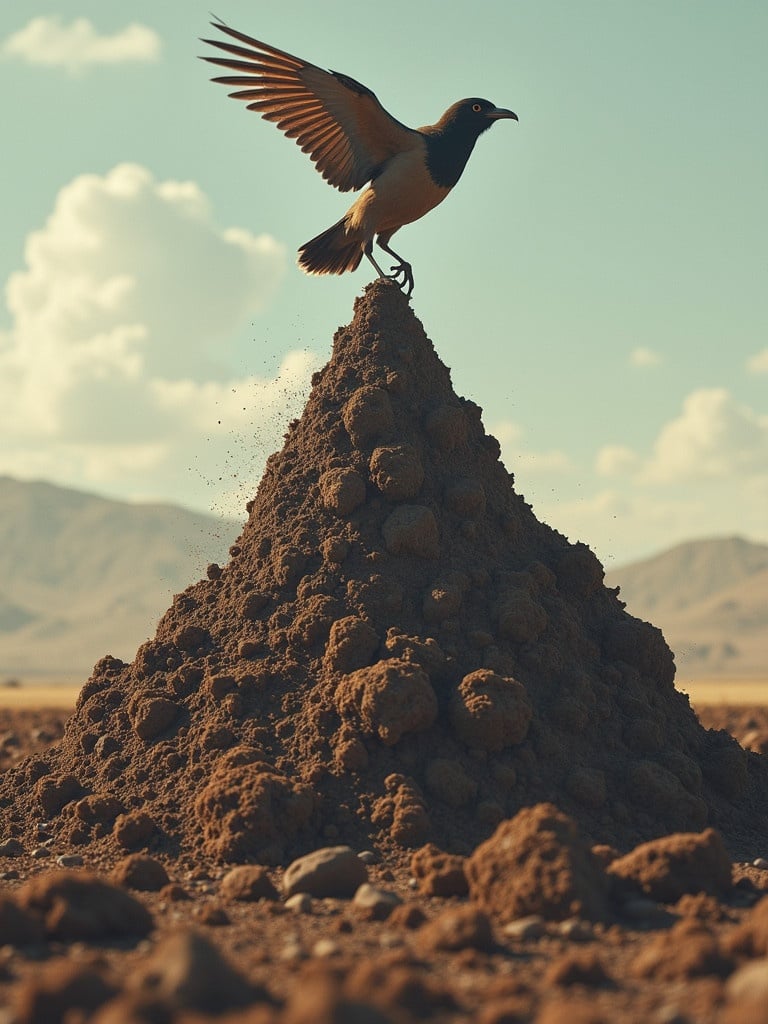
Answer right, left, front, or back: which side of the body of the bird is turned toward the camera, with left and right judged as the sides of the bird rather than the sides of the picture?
right
